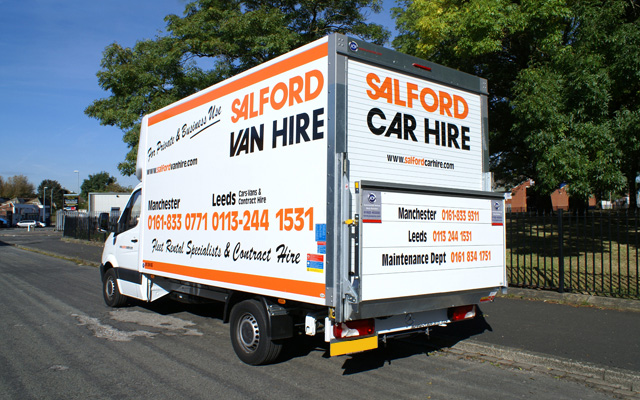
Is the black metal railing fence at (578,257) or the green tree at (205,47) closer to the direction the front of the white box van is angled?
the green tree

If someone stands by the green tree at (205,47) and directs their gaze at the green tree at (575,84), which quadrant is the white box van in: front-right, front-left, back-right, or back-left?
front-right

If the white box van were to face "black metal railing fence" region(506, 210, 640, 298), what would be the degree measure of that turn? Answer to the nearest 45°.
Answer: approximately 90° to its right

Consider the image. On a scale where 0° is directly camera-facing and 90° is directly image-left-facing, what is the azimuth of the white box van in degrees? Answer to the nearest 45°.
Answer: approximately 135°

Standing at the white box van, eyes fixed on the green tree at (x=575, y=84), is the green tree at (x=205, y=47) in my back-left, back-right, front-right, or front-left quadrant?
front-left

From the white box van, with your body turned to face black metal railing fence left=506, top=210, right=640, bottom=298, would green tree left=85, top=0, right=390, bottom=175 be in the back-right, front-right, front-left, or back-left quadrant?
front-left

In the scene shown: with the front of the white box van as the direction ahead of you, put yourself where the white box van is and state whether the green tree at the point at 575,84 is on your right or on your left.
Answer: on your right

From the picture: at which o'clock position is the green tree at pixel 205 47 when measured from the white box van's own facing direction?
The green tree is roughly at 1 o'clock from the white box van.
